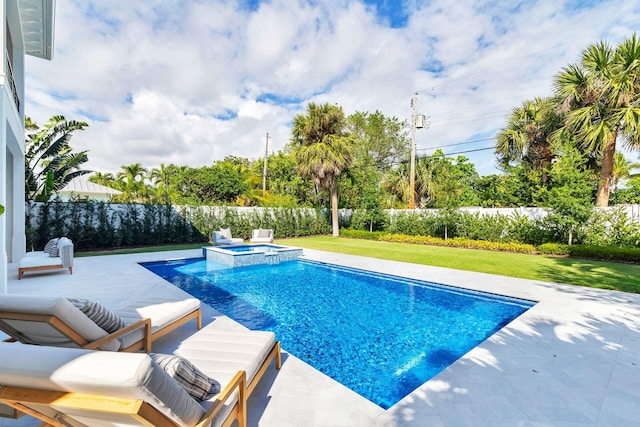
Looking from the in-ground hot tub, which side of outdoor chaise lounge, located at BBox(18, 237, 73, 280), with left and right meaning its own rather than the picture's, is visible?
back

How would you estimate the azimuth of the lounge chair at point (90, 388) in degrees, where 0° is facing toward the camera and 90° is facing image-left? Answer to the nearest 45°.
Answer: approximately 225°

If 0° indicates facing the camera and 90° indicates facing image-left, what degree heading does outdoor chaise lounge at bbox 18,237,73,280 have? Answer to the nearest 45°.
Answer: approximately 90°

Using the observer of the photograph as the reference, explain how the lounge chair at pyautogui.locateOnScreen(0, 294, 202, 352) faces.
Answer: facing away from the viewer and to the right of the viewer

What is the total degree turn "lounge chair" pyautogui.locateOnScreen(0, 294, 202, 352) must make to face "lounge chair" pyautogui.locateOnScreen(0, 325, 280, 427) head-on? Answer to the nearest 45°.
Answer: approximately 135° to its right

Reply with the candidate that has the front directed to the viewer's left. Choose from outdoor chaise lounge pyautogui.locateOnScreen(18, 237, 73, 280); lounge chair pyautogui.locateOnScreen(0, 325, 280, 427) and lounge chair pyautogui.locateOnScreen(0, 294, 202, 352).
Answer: the outdoor chaise lounge
